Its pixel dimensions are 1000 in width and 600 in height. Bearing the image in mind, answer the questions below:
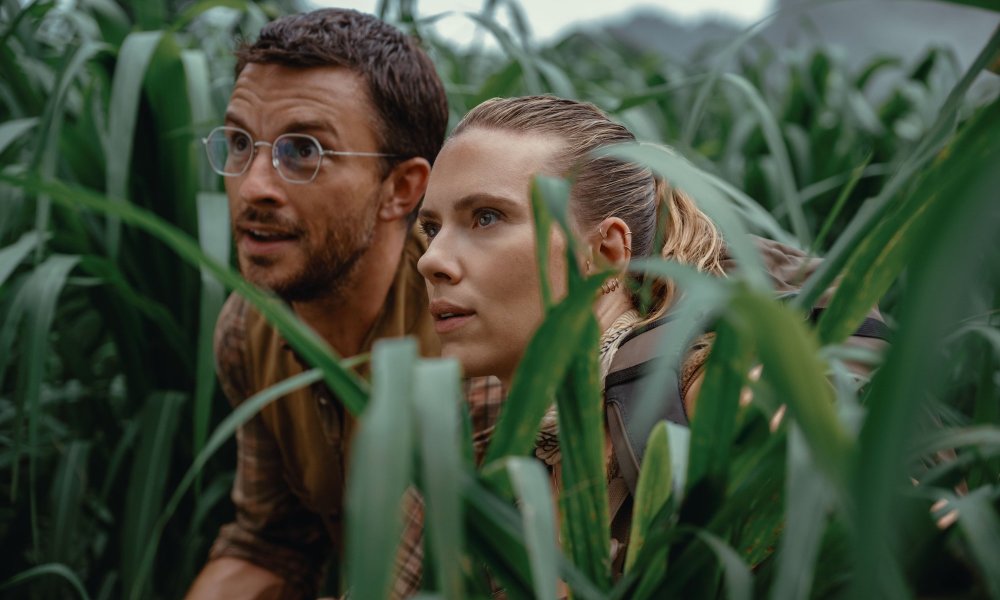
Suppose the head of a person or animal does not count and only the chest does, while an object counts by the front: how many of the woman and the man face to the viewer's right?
0

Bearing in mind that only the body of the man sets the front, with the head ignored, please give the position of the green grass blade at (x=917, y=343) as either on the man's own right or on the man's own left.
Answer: on the man's own left

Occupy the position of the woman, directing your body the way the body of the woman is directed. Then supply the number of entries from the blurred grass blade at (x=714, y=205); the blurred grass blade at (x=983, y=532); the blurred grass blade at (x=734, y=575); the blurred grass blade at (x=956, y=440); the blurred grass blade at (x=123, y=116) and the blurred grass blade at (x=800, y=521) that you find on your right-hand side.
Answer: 1

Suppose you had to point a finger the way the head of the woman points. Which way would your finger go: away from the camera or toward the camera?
toward the camera

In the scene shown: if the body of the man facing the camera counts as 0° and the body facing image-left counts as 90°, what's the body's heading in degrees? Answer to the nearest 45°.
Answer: approximately 45°

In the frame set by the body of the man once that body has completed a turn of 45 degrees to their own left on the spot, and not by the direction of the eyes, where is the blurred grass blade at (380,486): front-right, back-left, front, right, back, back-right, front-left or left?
front

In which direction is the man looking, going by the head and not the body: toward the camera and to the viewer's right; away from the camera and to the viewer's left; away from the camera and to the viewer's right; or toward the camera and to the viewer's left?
toward the camera and to the viewer's left

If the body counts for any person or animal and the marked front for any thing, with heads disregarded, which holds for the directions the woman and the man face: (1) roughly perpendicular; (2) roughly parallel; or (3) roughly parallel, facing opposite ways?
roughly parallel

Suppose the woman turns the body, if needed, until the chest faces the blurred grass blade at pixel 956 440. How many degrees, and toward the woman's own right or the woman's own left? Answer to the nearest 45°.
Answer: approximately 90° to the woman's own left

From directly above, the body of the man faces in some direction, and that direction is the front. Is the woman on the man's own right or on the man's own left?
on the man's own left

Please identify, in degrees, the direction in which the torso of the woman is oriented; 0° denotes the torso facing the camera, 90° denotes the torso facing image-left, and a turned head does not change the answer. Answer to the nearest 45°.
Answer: approximately 45°

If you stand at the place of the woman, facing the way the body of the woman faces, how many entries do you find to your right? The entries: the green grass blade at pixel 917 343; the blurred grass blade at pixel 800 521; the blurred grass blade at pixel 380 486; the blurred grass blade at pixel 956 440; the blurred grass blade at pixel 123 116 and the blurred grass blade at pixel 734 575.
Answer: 1
